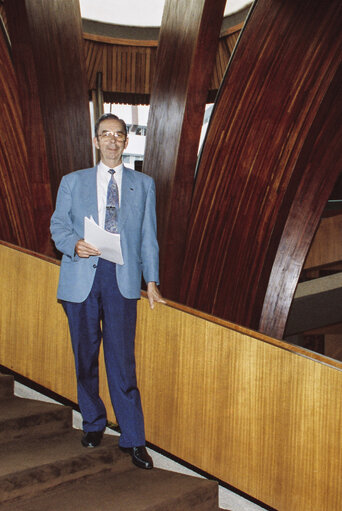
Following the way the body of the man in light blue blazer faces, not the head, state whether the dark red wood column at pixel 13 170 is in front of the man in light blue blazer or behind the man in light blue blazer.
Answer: behind

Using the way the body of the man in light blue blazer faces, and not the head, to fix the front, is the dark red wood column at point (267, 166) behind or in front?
behind

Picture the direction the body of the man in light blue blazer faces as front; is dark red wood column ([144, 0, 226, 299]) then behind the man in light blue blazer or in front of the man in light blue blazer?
behind

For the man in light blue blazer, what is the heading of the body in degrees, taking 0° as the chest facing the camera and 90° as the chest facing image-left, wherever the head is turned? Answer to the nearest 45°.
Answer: approximately 0°

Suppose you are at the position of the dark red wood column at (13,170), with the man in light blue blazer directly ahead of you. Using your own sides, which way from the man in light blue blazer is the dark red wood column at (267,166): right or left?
left
